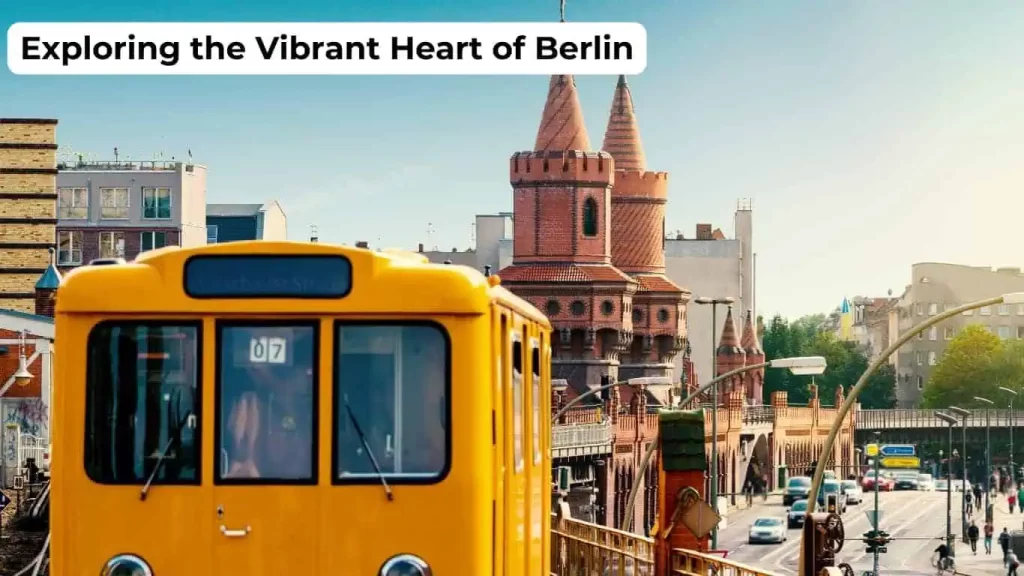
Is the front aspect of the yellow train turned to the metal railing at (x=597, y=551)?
no

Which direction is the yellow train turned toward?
toward the camera
